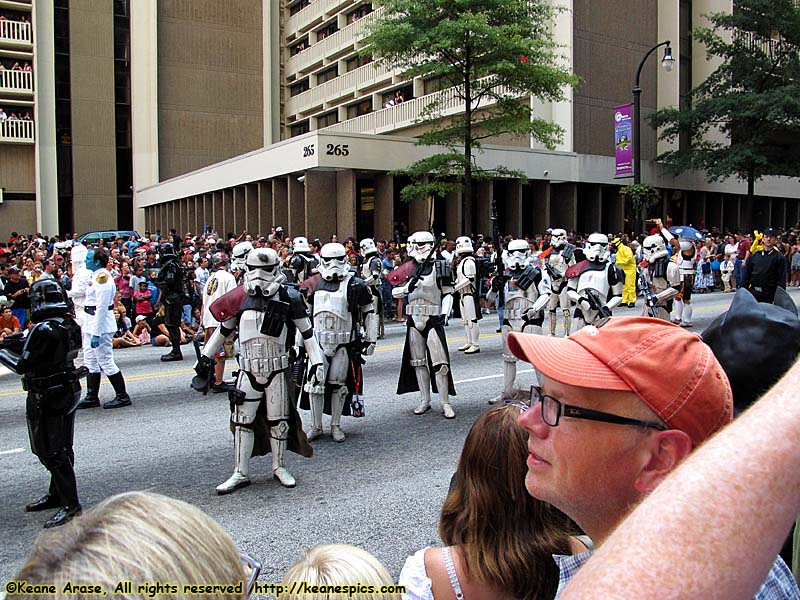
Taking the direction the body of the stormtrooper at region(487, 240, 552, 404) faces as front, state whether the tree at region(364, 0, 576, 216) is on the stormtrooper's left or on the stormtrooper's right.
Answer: on the stormtrooper's right

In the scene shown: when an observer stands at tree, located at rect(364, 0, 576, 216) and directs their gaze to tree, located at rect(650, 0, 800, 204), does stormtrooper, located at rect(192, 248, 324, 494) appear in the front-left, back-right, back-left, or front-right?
back-right

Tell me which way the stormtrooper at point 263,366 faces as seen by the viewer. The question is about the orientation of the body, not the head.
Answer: toward the camera

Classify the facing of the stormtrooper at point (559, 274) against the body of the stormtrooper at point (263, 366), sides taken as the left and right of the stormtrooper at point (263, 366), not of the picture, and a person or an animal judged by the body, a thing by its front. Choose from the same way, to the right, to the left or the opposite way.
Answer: the same way

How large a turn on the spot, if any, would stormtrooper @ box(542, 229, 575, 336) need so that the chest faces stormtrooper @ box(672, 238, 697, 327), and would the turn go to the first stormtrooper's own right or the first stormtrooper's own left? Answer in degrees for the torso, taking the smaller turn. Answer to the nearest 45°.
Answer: approximately 135° to the first stormtrooper's own left

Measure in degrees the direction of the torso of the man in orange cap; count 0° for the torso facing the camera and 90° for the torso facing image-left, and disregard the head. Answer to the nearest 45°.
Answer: approximately 90°

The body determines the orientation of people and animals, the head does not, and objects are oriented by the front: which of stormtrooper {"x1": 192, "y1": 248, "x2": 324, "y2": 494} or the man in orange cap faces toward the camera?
the stormtrooper

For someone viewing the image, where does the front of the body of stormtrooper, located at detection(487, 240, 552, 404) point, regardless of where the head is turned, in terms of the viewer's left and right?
facing the viewer and to the left of the viewer

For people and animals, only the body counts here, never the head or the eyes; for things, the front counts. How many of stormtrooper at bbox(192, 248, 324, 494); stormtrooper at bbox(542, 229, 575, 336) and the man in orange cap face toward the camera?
2

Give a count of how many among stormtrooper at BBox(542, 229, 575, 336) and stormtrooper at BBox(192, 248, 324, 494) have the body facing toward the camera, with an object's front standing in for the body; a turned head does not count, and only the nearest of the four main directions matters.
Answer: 2

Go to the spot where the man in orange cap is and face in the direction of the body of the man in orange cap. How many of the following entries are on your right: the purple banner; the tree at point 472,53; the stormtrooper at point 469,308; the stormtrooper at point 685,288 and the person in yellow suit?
5

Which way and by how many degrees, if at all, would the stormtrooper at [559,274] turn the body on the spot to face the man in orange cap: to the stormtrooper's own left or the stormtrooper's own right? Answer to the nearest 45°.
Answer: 0° — they already face them

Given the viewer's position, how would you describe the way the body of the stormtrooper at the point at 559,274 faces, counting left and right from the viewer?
facing the viewer

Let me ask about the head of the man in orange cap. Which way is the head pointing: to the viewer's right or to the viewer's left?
to the viewer's left
